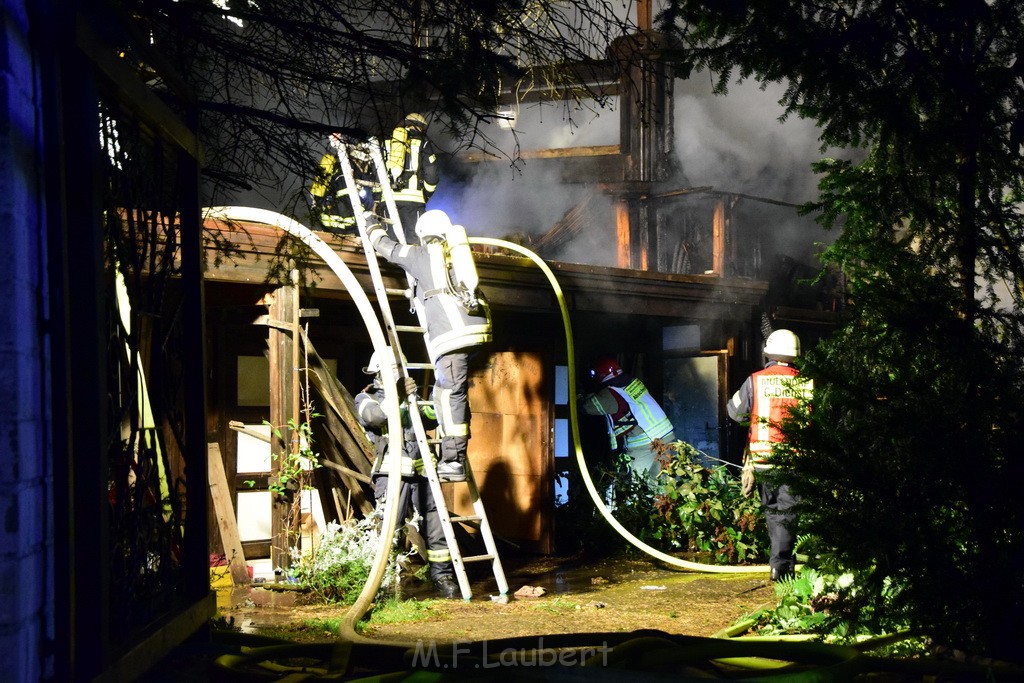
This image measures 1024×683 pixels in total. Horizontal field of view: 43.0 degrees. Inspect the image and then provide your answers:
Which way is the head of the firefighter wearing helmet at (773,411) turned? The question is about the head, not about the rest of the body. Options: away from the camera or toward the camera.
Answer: away from the camera

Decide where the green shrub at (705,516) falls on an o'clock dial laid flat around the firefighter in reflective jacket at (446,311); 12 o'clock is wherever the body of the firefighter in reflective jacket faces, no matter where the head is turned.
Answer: The green shrub is roughly at 3 o'clock from the firefighter in reflective jacket.

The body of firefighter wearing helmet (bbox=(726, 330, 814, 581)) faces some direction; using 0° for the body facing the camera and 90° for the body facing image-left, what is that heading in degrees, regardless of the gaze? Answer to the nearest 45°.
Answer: approximately 180°

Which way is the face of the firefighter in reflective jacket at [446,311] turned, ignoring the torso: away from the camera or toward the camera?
away from the camera

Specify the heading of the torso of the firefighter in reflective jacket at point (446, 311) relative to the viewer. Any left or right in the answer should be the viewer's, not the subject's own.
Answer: facing away from the viewer and to the left of the viewer
